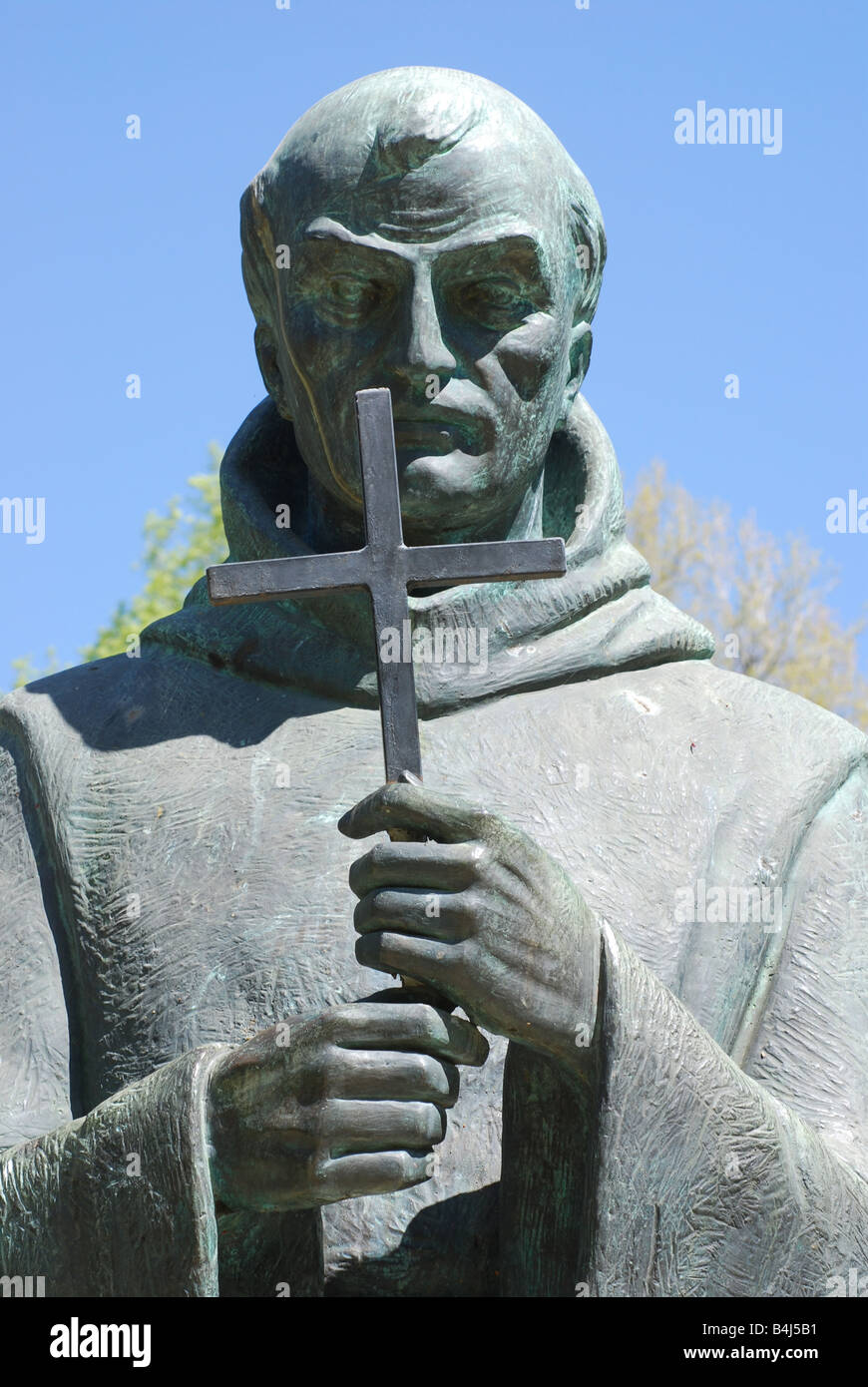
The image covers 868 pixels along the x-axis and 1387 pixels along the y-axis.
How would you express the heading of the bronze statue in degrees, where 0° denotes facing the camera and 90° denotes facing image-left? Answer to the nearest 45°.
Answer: approximately 0°
